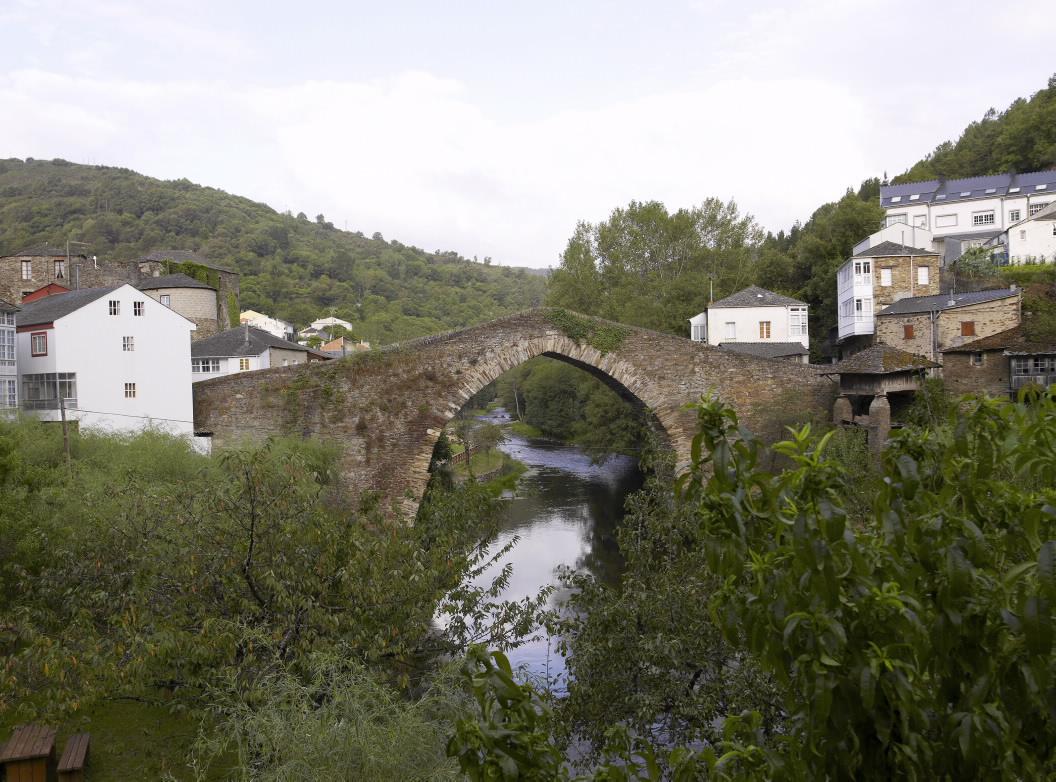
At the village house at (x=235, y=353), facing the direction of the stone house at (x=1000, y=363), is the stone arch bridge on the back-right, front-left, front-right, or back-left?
front-right

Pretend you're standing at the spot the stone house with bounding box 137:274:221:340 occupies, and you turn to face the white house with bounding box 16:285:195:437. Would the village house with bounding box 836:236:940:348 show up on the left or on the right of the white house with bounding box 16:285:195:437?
left

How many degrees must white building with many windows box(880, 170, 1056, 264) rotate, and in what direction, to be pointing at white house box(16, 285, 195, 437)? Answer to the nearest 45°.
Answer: approximately 45° to its right

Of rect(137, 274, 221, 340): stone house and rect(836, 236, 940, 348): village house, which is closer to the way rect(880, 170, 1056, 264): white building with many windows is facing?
the village house

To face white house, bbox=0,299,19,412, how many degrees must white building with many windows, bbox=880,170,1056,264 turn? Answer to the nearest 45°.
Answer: approximately 45° to its right

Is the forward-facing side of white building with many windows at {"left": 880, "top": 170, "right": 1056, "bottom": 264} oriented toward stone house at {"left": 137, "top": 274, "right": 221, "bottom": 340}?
no

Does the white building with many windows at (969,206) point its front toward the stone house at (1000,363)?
yes

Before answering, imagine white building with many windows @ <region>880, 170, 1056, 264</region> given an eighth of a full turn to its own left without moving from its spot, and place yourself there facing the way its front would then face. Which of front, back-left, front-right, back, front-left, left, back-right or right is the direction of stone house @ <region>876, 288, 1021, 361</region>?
front-right

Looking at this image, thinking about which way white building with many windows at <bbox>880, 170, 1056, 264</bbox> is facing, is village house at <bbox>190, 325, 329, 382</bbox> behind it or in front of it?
in front

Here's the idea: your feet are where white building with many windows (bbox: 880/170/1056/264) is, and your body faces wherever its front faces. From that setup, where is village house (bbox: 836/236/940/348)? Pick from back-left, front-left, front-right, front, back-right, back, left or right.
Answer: front

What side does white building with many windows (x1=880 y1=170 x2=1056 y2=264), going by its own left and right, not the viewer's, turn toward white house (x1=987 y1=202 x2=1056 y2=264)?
front

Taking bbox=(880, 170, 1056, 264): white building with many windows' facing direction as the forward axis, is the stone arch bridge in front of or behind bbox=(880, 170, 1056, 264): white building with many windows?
in front

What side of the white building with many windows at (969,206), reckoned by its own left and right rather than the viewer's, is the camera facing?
front
